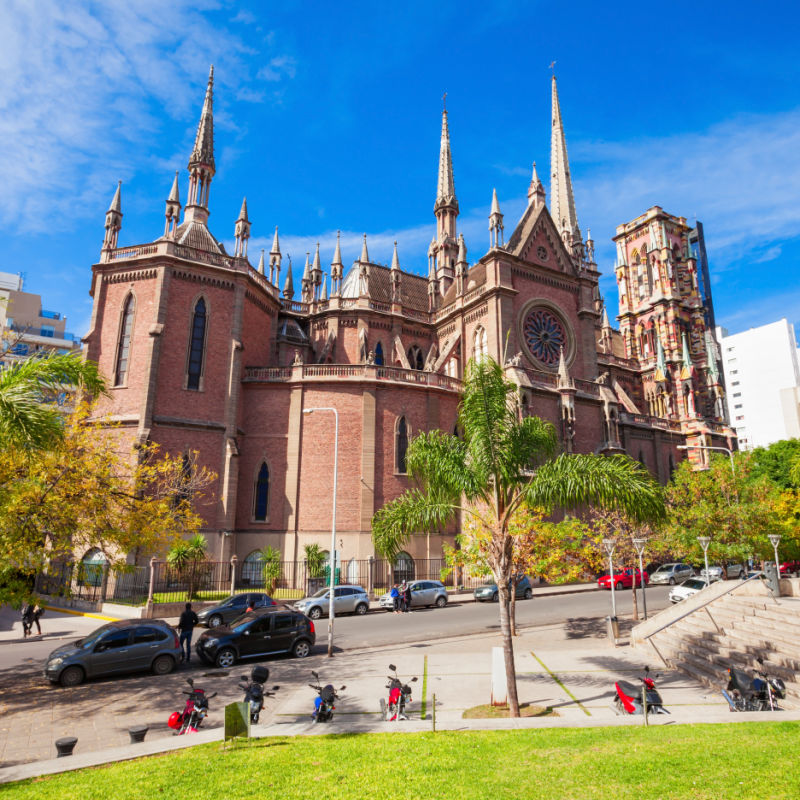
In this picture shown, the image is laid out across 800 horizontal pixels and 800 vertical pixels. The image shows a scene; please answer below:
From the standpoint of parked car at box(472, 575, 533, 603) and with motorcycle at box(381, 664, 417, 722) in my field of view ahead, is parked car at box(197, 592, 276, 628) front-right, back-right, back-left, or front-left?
front-right

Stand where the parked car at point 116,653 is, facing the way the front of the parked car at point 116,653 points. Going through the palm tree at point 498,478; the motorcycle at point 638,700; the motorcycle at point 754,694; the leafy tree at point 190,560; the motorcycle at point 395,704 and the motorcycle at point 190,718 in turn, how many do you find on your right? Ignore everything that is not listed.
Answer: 1

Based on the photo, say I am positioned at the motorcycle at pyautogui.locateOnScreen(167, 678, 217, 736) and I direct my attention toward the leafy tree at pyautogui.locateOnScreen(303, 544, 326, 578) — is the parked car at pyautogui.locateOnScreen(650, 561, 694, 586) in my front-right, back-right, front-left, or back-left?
front-right

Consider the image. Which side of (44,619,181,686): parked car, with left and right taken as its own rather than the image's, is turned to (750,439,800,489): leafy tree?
back

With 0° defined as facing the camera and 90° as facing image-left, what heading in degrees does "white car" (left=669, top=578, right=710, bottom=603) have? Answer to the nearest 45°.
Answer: approximately 45°

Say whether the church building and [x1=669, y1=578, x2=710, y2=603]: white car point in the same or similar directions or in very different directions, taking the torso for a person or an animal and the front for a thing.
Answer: very different directions

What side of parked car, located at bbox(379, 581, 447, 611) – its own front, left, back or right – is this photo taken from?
left

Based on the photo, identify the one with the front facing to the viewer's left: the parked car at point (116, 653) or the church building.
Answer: the parked car

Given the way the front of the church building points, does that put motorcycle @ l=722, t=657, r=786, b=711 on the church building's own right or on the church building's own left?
on the church building's own right

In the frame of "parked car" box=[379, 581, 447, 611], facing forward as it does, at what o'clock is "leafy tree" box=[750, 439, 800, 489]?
The leafy tree is roughly at 5 o'clock from the parked car.

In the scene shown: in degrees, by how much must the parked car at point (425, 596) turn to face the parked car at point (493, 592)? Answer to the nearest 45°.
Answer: approximately 135° to its right

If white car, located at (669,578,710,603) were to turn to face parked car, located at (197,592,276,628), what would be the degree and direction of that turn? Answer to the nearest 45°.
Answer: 0° — it already faces it

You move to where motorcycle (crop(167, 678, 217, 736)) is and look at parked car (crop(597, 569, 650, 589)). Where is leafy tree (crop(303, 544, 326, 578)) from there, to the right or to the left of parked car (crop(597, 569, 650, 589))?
left

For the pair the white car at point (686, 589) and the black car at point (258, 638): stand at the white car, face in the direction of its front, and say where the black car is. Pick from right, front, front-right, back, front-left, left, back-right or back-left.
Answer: front

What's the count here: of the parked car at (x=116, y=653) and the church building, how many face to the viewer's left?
1

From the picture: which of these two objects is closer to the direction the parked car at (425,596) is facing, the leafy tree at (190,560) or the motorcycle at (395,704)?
the leafy tree

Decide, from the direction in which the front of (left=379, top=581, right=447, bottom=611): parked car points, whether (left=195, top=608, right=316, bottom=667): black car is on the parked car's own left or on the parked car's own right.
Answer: on the parked car's own left

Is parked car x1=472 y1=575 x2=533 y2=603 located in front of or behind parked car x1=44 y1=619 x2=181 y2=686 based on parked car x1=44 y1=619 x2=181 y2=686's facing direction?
behind
